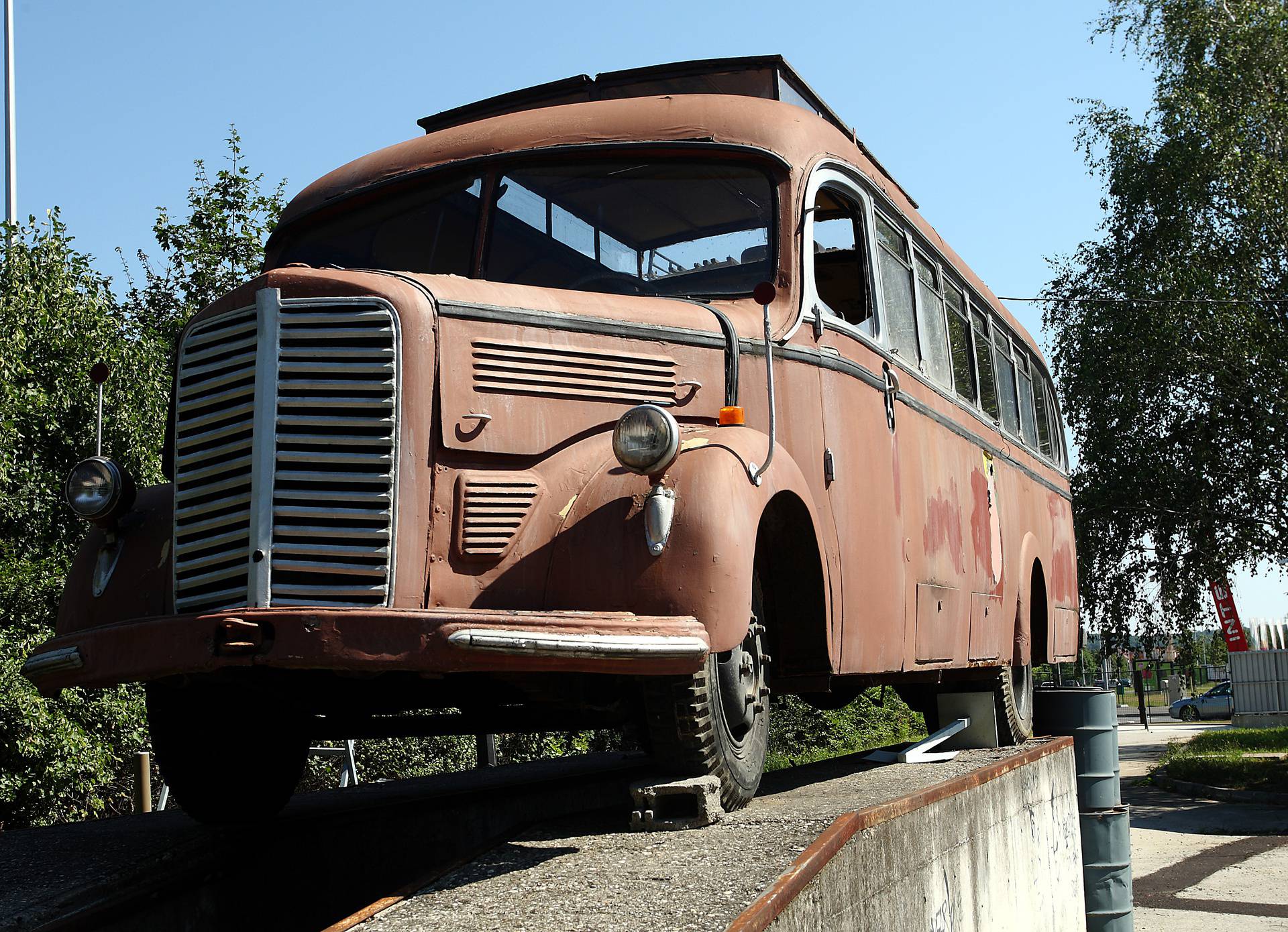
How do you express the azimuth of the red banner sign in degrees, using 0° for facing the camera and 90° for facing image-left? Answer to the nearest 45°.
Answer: approximately 0°

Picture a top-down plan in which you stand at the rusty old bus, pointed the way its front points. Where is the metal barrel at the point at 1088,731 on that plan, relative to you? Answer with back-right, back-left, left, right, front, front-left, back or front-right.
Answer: back

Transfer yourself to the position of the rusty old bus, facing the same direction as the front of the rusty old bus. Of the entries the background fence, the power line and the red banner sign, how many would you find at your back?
3

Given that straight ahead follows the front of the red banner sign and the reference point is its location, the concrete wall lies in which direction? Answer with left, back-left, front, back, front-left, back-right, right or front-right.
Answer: front

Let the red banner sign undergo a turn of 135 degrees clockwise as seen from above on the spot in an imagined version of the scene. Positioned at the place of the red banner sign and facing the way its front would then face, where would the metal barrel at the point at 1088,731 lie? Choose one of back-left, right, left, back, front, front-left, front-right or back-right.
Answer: back-left

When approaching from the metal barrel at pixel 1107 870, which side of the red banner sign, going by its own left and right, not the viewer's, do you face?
front

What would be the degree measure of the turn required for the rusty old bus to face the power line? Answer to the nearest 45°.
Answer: approximately 180°

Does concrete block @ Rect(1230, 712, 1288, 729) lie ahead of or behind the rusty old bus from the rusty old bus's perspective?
behind

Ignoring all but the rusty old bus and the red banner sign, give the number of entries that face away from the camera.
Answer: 0

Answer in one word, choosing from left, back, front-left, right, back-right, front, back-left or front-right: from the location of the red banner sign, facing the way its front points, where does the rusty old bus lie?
front

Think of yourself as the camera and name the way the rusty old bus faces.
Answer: facing the viewer and to the left of the viewer
